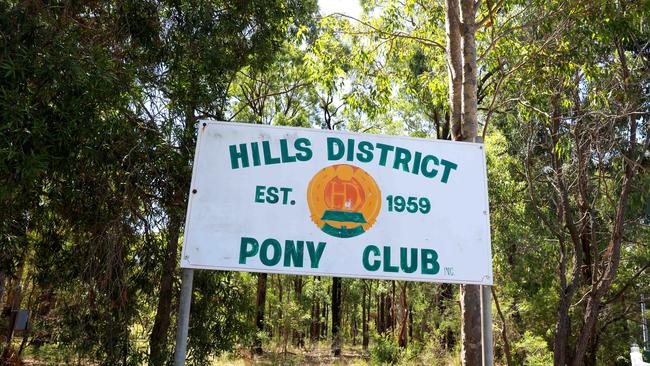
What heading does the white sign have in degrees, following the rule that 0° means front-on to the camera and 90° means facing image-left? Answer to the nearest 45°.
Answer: approximately 0°

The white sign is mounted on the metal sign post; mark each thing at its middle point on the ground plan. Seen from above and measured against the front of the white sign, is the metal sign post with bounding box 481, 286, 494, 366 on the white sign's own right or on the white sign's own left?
on the white sign's own left

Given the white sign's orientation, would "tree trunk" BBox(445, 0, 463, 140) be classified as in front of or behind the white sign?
behind

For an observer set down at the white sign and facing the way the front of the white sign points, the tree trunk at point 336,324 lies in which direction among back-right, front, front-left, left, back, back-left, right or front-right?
back

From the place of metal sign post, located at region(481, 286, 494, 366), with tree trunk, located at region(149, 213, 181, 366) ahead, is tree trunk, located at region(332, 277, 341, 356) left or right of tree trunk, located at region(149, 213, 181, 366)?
right

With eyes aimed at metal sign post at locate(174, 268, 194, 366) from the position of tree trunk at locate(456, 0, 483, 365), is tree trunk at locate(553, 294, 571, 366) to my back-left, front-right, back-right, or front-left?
back-right

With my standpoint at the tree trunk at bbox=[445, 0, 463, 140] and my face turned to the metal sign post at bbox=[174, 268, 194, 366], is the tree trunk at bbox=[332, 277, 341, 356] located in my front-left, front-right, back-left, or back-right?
back-right

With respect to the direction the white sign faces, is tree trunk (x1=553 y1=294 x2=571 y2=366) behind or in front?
behind
